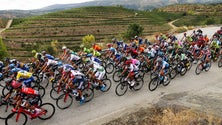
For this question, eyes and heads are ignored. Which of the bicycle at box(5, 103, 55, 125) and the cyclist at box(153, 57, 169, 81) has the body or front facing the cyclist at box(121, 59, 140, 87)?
the cyclist at box(153, 57, 169, 81)

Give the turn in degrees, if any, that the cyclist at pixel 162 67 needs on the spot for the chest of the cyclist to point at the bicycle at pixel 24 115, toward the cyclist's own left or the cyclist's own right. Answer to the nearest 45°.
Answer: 0° — they already face it

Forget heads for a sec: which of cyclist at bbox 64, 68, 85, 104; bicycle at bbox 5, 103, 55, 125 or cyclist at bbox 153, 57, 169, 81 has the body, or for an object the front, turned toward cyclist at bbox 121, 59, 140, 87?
cyclist at bbox 153, 57, 169, 81

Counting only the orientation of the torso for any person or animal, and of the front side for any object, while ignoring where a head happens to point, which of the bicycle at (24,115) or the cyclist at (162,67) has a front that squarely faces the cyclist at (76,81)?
the cyclist at (162,67)

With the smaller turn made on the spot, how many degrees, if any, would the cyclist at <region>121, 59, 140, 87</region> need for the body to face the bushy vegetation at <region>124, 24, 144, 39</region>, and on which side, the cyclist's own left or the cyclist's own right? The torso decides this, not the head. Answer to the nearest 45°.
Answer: approximately 135° to the cyclist's own right

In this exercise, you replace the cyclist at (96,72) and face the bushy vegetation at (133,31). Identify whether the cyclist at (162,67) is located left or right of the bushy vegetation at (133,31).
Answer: right

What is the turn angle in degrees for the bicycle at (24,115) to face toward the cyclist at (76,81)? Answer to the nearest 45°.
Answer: approximately 135° to its left

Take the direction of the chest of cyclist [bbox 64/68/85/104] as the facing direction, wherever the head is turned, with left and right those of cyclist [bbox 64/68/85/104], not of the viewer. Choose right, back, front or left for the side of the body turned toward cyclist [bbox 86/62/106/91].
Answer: back

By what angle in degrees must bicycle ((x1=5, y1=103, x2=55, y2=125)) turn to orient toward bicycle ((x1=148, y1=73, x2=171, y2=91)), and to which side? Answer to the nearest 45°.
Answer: approximately 135° to its left

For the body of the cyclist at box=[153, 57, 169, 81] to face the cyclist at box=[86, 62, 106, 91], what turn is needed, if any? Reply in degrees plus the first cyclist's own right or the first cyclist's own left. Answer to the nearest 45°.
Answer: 0° — they already face them

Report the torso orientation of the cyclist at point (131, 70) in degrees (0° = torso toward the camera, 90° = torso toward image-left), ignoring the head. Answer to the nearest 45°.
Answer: approximately 45°

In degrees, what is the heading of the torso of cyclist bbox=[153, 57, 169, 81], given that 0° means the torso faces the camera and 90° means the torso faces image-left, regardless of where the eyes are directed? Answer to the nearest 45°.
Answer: approximately 45°

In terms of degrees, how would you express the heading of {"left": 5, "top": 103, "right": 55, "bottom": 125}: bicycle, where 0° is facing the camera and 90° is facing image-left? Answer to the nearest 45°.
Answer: approximately 45°
